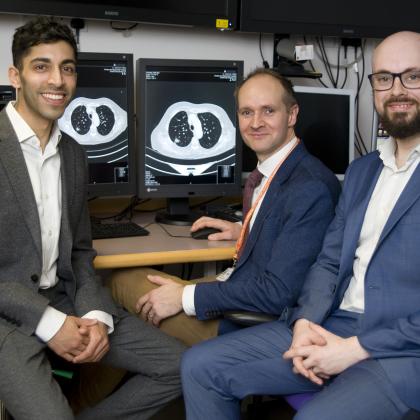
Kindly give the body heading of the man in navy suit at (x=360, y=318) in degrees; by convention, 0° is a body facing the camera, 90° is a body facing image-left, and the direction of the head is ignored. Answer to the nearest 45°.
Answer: approximately 45°

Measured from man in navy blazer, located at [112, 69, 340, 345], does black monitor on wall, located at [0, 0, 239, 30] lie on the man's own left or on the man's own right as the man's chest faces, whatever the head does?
on the man's own right

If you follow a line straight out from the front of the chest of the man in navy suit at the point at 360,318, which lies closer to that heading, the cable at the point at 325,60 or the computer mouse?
the computer mouse

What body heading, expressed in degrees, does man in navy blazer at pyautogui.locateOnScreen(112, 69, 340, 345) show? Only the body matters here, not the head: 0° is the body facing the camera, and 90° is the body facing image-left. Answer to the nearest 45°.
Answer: approximately 90°

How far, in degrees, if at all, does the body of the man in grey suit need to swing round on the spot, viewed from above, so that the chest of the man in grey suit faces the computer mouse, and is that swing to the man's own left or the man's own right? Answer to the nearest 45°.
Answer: approximately 90° to the man's own left

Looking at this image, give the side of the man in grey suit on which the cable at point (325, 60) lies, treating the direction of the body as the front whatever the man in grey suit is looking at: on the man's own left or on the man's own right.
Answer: on the man's own left

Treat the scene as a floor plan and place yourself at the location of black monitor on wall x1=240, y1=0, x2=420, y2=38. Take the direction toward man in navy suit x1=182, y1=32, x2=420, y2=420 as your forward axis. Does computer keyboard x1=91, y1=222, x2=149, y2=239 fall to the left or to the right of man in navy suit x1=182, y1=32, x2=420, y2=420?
right

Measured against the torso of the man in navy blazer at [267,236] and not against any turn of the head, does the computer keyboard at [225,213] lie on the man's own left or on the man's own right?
on the man's own right

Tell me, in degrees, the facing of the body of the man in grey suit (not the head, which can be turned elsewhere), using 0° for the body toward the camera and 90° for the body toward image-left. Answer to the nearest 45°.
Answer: approximately 315°

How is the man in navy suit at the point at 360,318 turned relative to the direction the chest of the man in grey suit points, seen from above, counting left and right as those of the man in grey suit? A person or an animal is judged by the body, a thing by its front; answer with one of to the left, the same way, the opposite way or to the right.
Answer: to the right

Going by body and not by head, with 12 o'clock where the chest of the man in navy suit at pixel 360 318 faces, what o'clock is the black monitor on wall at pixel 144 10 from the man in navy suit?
The black monitor on wall is roughly at 3 o'clock from the man in navy suit.
